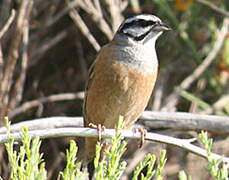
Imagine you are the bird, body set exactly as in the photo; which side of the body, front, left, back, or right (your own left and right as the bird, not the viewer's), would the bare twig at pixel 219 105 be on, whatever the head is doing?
left

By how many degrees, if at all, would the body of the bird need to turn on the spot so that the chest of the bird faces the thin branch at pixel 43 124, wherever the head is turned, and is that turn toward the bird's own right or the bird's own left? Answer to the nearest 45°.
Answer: approximately 135° to the bird's own right

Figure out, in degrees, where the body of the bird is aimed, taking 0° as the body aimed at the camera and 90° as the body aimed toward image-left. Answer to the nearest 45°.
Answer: approximately 315°

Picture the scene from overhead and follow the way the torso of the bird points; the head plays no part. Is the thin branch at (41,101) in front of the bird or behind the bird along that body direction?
behind

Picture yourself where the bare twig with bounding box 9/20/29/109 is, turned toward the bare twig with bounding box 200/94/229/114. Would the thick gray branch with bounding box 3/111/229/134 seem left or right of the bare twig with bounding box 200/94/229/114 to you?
right
